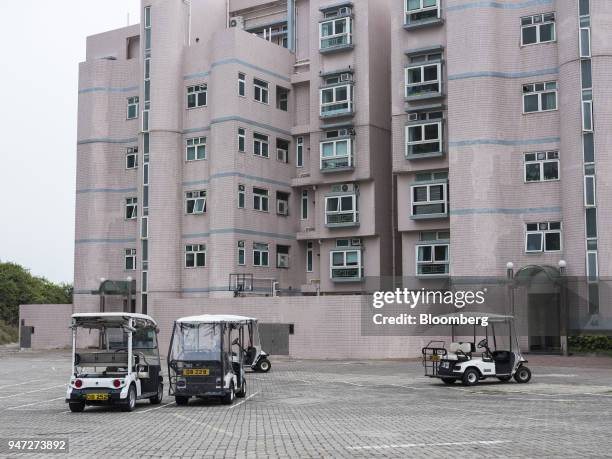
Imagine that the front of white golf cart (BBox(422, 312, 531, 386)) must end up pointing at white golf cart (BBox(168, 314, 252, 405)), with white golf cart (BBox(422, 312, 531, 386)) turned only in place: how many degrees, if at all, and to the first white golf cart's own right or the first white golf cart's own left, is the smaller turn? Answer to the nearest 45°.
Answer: approximately 180°

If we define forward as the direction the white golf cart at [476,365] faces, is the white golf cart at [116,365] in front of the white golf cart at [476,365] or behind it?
behind

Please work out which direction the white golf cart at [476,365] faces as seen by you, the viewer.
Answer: facing away from the viewer and to the right of the viewer
